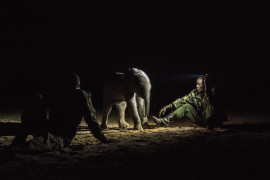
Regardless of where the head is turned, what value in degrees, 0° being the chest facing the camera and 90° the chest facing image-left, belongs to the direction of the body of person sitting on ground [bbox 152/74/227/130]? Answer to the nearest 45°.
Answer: approximately 90°

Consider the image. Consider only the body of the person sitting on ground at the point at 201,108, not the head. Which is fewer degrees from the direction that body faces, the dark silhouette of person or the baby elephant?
the baby elephant

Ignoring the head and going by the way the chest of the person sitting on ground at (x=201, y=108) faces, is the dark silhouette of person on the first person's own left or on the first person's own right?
on the first person's own left

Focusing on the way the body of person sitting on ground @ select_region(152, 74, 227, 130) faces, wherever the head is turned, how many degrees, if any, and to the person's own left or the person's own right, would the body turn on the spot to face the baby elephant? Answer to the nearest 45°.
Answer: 0° — they already face it

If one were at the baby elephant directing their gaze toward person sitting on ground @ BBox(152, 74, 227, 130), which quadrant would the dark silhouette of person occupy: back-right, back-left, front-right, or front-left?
back-right
